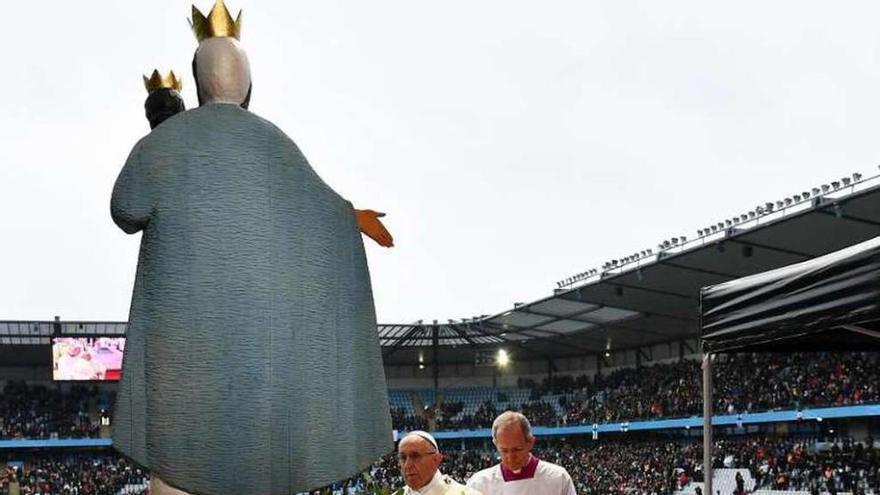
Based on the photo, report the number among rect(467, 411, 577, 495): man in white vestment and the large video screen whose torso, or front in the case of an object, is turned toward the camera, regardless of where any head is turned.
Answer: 2

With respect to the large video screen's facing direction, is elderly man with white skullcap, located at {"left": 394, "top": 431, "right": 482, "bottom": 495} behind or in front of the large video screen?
in front

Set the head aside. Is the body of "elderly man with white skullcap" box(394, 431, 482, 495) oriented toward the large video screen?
no

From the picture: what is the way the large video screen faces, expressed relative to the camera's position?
facing the viewer

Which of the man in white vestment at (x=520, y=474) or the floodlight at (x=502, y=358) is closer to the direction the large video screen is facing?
the man in white vestment

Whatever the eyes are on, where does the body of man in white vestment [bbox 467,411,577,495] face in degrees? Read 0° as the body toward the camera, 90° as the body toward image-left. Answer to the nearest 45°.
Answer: approximately 0°

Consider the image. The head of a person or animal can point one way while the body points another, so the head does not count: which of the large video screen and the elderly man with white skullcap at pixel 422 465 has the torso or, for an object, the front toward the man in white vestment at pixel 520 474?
the large video screen

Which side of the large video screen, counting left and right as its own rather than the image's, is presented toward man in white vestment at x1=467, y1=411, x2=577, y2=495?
front

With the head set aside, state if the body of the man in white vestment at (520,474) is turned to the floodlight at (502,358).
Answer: no

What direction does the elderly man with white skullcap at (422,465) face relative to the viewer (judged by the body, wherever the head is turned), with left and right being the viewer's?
facing the viewer and to the left of the viewer

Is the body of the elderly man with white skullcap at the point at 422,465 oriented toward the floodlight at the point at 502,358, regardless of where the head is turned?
no

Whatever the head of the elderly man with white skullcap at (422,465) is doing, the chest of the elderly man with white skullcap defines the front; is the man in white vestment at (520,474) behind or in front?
behind
